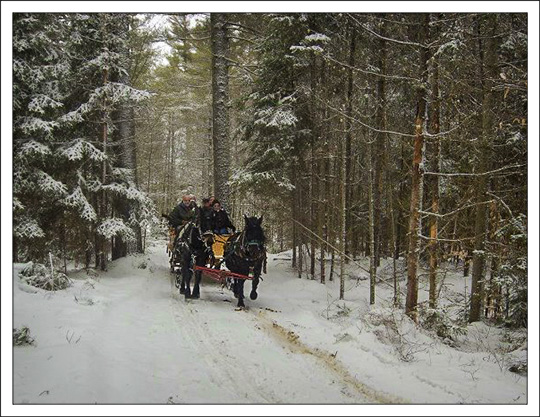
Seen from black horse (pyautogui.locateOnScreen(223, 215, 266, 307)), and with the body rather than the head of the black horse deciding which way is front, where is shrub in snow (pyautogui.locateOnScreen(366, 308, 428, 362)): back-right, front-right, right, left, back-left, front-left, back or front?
front

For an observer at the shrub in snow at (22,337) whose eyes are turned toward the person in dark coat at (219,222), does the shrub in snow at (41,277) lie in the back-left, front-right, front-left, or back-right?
front-left

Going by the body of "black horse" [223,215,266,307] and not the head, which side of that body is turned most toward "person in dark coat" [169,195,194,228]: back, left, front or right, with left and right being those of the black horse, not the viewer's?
back

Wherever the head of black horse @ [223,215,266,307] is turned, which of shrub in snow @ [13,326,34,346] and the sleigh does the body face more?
the shrub in snow

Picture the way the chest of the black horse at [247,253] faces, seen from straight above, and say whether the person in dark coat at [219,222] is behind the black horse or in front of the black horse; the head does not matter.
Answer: behind

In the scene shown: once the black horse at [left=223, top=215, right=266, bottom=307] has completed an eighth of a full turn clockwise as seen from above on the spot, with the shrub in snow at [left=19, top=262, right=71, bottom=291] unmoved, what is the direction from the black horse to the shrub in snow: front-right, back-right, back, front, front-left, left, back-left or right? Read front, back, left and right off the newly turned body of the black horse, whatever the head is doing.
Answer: right

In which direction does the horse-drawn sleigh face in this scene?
toward the camera

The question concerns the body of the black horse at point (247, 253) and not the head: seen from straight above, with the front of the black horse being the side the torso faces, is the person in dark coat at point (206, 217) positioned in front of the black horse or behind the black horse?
behind

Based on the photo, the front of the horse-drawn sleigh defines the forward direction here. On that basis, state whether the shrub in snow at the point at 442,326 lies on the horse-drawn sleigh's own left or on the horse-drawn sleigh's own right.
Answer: on the horse-drawn sleigh's own left

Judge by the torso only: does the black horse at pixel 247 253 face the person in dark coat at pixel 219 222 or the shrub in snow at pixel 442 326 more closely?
the shrub in snow

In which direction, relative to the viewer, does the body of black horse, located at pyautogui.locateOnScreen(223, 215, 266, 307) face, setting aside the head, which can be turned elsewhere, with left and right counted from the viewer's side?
facing the viewer and to the right of the viewer

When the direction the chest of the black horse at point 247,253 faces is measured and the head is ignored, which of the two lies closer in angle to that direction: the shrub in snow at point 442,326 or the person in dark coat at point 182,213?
the shrub in snow

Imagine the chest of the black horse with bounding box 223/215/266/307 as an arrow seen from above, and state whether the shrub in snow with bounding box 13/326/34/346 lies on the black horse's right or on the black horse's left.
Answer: on the black horse's right

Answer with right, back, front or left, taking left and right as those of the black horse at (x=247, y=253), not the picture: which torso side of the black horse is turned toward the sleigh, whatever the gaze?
back
